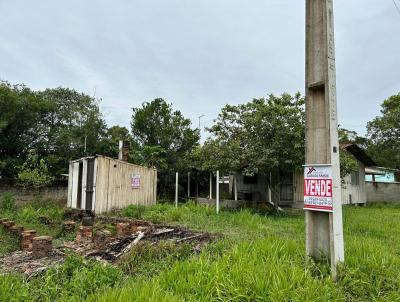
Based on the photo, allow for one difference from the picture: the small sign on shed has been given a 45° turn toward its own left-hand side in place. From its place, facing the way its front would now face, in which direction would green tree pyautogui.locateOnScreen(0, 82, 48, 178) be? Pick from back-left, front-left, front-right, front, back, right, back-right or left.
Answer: back

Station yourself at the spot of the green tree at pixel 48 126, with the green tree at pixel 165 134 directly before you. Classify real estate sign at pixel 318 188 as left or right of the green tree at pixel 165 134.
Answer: right

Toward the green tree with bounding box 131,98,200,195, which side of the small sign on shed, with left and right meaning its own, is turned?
back

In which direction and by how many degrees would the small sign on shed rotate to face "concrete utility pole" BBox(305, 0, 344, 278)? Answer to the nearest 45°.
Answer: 0° — it already faces it

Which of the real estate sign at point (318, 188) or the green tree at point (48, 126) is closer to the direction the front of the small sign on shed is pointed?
the real estate sign

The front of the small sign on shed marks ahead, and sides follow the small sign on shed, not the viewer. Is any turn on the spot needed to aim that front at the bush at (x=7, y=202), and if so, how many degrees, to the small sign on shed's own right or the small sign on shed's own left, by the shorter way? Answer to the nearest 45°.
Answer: approximately 135° to the small sign on shed's own right

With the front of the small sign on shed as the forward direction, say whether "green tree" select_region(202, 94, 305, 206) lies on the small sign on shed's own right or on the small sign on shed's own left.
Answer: on the small sign on shed's own left

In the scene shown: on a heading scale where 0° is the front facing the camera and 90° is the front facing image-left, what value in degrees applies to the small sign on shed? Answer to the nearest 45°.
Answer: approximately 0°

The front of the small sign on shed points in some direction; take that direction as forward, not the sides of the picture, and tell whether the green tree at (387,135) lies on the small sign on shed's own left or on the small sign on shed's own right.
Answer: on the small sign on shed's own left

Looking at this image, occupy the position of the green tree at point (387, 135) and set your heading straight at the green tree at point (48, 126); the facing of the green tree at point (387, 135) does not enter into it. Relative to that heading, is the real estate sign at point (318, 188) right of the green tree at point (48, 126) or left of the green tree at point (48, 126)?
left

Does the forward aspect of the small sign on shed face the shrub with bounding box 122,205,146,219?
yes

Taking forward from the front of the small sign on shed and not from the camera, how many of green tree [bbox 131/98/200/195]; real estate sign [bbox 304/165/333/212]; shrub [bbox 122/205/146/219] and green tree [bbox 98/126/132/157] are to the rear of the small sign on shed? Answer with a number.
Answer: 2
